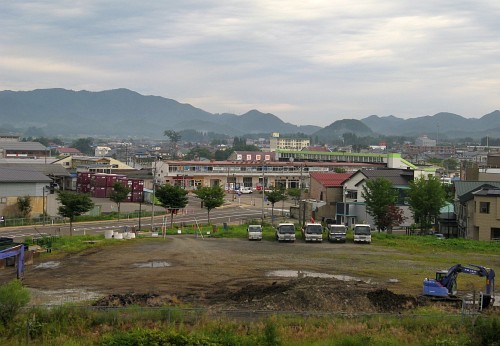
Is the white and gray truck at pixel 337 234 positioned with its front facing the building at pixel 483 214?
no

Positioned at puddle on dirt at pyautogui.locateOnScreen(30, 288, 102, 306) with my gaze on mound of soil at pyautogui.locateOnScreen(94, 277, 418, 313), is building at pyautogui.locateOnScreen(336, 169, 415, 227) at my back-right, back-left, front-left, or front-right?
front-left

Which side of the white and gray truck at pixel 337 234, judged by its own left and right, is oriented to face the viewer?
front

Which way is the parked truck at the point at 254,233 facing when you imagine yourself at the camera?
facing the viewer

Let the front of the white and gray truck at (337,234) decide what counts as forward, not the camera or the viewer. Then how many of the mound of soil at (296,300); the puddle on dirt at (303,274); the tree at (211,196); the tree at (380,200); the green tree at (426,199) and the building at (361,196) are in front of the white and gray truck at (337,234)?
2

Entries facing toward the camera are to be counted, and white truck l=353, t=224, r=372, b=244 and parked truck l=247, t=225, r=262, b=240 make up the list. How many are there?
2

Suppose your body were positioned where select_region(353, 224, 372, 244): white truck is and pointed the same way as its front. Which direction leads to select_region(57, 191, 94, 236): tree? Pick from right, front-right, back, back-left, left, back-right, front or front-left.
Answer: right

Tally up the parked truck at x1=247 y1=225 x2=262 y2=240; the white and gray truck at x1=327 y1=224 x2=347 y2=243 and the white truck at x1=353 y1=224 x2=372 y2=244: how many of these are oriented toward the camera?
3

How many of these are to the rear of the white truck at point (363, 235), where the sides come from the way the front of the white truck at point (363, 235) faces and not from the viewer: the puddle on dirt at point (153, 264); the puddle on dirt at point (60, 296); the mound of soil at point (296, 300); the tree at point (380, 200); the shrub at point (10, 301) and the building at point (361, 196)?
2

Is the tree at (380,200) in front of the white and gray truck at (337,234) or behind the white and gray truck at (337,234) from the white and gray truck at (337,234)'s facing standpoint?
behind

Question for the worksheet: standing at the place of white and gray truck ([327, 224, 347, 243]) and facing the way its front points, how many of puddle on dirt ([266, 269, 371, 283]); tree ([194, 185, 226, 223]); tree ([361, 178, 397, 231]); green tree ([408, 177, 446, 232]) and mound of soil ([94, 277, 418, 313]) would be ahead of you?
2

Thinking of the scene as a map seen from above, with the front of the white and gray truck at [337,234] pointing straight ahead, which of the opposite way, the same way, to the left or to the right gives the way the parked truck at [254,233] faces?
the same way

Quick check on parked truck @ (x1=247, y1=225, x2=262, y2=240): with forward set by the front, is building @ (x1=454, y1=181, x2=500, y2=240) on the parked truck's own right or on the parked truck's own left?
on the parked truck's own left

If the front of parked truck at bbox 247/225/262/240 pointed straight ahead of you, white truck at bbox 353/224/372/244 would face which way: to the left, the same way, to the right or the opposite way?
the same way

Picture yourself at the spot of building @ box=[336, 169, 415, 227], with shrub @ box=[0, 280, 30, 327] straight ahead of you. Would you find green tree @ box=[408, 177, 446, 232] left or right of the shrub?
left

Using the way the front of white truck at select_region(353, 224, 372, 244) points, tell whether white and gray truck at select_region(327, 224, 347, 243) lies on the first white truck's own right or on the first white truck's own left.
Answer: on the first white truck's own right

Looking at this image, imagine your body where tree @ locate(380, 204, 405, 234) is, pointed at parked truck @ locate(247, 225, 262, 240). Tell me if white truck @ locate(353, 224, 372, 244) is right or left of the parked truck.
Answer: left

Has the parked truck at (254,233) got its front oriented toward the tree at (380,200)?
no

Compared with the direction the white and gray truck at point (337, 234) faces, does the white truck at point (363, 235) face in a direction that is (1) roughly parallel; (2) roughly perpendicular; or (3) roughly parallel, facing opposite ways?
roughly parallel

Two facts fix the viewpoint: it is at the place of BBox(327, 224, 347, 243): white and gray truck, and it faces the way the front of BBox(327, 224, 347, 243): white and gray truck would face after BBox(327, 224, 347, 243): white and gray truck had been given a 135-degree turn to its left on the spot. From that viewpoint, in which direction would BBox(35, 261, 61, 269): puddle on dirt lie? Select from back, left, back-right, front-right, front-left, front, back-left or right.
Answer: back
